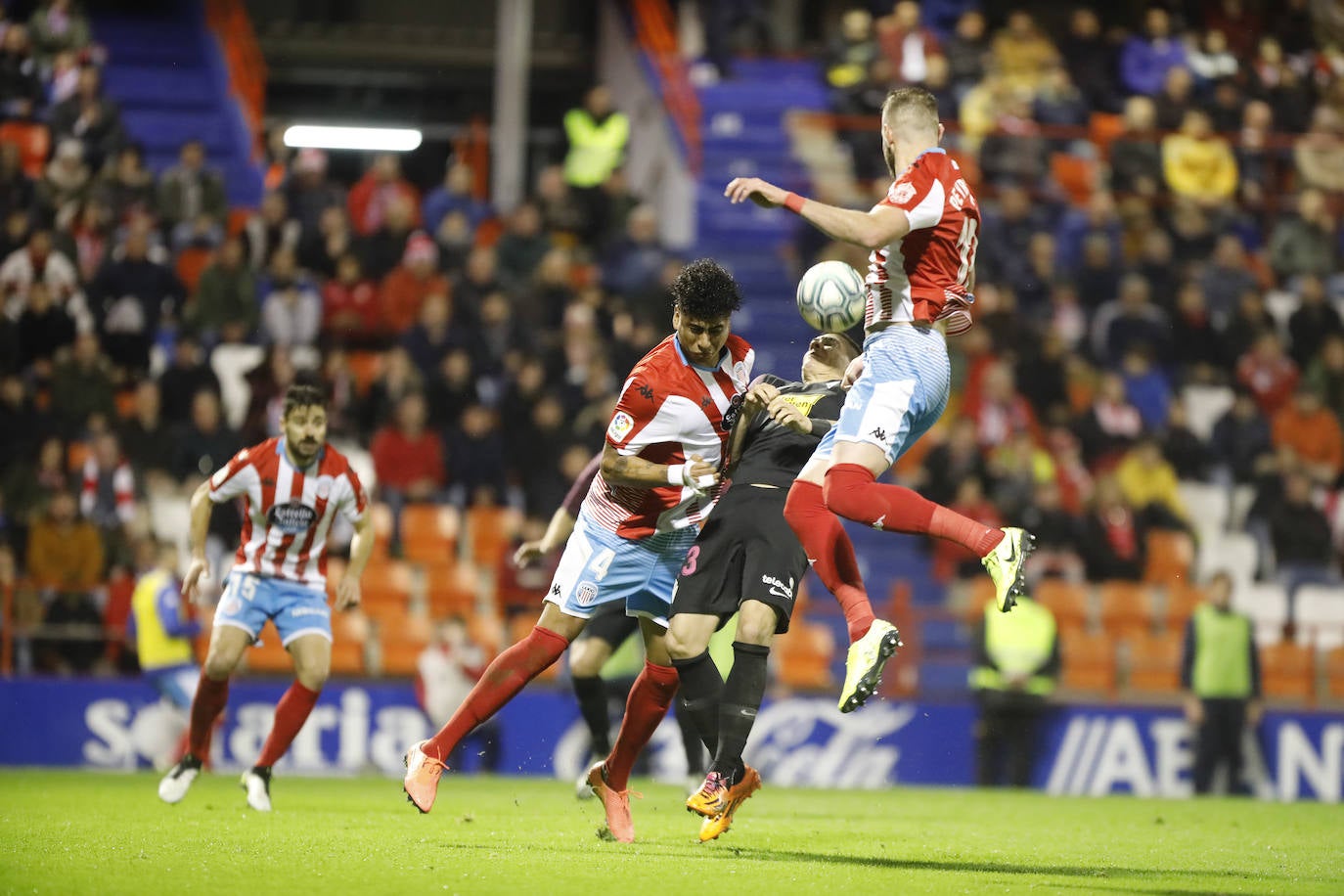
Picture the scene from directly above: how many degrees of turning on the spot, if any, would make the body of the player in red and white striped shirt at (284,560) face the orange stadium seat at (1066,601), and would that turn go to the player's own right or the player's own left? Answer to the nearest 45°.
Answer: approximately 135° to the player's own left

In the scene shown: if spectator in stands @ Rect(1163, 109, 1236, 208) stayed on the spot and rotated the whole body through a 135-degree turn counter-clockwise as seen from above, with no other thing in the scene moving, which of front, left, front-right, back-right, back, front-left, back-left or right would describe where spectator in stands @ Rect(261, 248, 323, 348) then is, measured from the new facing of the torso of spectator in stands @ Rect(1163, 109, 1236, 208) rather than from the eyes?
back

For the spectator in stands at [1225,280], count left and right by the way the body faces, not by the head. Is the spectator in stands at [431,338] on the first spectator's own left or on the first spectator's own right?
on the first spectator's own right

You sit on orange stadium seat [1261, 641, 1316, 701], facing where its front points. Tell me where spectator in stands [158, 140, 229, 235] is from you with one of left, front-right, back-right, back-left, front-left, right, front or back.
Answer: right

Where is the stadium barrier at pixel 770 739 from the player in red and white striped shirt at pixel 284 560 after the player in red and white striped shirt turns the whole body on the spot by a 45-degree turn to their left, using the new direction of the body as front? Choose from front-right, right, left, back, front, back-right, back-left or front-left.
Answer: left

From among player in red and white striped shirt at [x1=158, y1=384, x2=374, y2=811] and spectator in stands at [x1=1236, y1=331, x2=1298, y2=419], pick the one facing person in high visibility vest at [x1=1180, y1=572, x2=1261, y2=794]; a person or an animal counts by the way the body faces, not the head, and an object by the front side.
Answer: the spectator in stands

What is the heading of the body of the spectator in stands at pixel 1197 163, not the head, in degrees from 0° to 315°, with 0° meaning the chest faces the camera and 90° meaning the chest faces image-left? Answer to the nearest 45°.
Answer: approximately 0°

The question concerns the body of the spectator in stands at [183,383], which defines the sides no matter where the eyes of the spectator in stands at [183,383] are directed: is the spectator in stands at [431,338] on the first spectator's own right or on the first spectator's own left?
on the first spectator's own left

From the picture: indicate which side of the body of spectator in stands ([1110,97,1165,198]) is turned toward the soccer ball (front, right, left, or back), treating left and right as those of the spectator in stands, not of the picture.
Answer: front

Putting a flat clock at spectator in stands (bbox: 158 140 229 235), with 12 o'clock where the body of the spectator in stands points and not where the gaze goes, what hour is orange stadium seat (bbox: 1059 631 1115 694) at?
The orange stadium seat is roughly at 10 o'clock from the spectator in stands.
